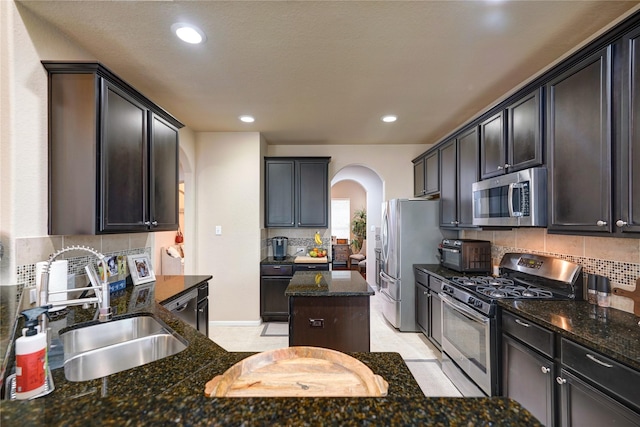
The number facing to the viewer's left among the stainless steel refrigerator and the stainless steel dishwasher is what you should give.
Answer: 1

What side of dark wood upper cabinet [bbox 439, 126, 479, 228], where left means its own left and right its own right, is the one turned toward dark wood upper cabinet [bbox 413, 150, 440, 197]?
right

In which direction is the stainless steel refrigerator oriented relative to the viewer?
to the viewer's left

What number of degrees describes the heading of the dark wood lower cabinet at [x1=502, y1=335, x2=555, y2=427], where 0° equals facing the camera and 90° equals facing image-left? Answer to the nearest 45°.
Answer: approximately 45°

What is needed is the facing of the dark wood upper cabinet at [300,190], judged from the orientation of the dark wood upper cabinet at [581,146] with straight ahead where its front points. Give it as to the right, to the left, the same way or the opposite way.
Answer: to the left

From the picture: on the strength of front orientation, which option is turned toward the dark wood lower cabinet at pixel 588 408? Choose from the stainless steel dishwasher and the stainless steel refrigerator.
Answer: the stainless steel dishwasher

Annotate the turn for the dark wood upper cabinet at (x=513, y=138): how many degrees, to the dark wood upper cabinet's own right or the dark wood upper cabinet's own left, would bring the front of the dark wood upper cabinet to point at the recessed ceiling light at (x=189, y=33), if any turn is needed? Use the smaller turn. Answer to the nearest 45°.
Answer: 0° — it already faces it
